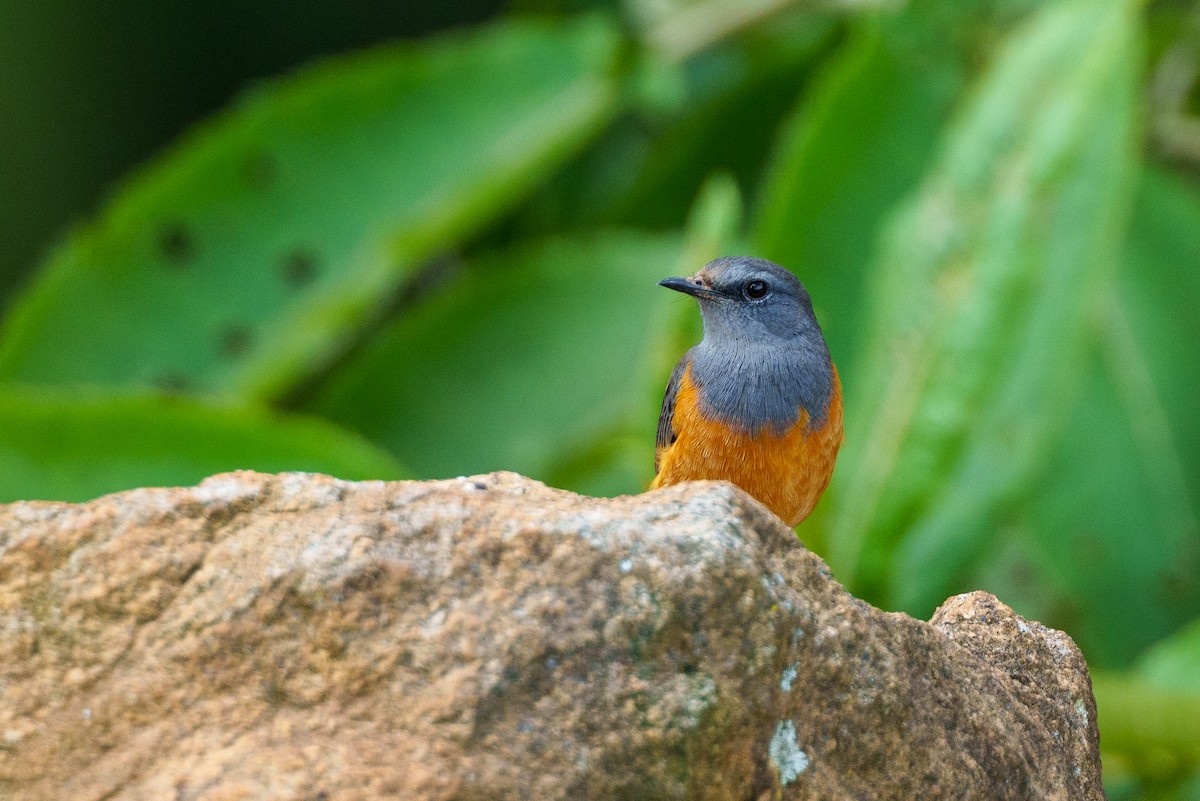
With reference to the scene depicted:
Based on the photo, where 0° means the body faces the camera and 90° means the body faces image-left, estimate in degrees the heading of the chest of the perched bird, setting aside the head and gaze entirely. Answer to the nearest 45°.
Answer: approximately 0°

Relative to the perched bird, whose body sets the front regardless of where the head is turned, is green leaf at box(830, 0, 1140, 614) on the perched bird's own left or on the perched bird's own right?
on the perched bird's own left

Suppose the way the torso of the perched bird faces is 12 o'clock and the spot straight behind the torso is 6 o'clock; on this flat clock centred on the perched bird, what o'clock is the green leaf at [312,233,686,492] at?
The green leaf is roughly at 5 o'clock from the perched bird.

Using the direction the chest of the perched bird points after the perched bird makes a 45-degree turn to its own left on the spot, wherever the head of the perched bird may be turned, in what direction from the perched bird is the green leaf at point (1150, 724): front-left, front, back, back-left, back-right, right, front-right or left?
left

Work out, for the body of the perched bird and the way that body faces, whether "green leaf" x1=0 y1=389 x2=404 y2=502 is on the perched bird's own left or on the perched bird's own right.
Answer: on the perched bird's own right

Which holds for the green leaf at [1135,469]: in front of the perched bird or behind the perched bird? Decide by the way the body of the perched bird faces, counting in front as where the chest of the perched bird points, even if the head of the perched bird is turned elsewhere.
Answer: behind
